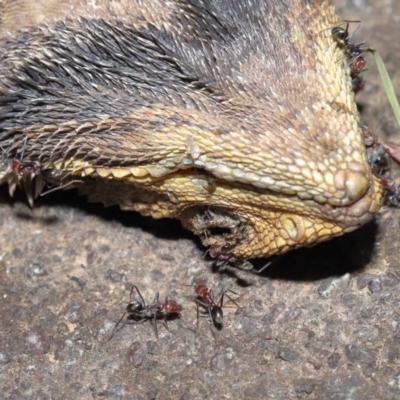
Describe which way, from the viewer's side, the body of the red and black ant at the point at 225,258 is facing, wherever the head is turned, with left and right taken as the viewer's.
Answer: facing away from the viewer and to the left of the viewer

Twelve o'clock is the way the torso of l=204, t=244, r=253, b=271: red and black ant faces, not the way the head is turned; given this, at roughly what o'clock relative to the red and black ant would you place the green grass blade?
The green grass blade is roughly at 3 o'clock from the red and black ant.

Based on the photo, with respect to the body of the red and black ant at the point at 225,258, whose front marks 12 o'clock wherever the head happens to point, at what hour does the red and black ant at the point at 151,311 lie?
the red and black ant at the point at 151,311 is roughly at 10 o'clock from the red and black ant at the point at 225,258.
